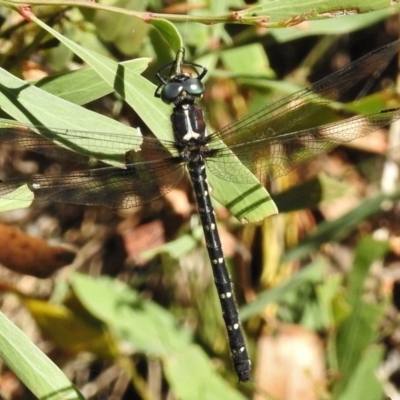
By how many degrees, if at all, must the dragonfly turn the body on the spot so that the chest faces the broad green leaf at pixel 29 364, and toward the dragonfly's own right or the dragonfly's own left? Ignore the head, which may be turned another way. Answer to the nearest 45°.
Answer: approximately 135° to the dragonfly's own left

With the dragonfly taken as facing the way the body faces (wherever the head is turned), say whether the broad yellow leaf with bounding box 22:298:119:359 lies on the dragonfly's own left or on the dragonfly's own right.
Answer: on the dragonfly's own left

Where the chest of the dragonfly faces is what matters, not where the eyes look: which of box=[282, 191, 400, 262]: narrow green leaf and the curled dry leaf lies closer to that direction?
the narrow green leaf

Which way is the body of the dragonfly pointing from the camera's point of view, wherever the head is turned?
away from the camera
